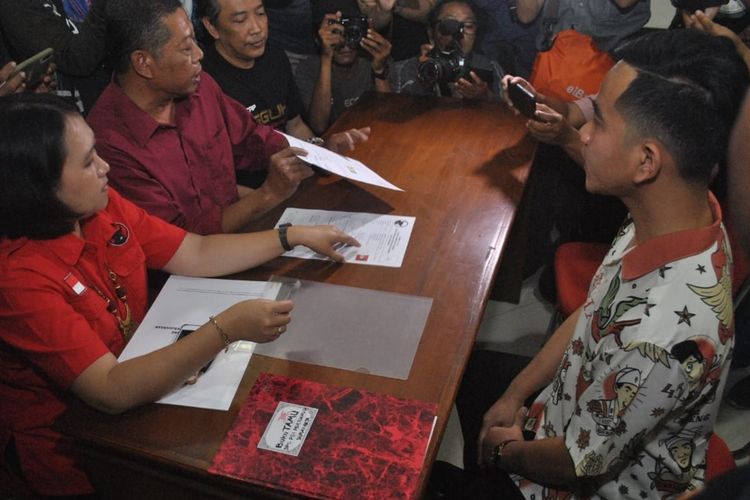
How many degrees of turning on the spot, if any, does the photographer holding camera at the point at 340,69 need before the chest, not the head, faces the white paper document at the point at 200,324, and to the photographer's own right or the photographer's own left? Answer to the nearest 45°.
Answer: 0° — they already face it

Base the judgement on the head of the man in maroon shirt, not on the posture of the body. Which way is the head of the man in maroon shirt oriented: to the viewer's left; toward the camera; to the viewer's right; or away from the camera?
to the viewer's right

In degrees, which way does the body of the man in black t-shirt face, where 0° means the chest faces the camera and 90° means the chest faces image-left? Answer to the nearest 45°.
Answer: approximately 315°

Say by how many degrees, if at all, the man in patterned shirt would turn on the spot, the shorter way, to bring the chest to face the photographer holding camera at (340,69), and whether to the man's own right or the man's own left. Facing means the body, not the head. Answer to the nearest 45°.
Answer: approximately 45° to the man's own right

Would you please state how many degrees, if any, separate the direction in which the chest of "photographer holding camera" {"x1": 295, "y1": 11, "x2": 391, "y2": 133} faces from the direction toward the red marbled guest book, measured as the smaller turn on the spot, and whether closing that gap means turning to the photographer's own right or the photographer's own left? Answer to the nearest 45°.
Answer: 0° — they already face it

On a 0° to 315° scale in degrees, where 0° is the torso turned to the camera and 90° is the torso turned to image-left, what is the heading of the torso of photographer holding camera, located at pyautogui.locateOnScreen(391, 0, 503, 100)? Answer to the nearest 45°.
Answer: approximately 0°

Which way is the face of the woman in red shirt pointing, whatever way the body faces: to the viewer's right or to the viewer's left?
to the viewer's right

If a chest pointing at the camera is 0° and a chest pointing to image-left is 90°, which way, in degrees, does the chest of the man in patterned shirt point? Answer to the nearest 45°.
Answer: approximately 90°
